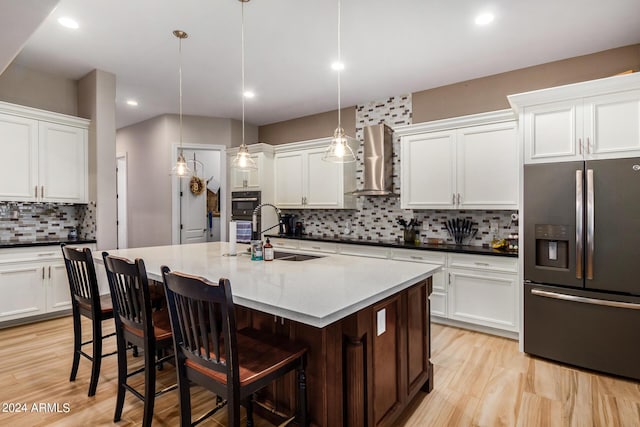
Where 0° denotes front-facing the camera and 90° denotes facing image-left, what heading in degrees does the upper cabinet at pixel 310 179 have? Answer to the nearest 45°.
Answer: approximately 45°

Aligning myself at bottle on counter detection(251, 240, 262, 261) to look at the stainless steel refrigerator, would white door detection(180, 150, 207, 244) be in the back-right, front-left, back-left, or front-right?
back-left

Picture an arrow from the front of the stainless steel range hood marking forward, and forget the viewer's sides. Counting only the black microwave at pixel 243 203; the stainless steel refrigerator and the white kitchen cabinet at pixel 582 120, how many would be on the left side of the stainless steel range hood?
2

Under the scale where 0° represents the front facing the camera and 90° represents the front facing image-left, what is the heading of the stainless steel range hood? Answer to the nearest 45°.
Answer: approximately 45°

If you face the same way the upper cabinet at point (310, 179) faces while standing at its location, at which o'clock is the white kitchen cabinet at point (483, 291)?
The white kitchen cabinet is roughly at 9 o'clock from the upper cabinet.

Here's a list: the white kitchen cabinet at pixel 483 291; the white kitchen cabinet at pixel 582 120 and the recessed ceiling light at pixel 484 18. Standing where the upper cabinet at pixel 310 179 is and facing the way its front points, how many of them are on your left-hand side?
3

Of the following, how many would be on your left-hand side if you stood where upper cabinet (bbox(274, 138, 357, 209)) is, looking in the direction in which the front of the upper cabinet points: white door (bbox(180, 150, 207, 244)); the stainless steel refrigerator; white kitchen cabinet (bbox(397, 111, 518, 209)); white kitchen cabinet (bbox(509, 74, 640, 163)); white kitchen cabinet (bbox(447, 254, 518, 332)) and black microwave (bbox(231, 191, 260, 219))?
4

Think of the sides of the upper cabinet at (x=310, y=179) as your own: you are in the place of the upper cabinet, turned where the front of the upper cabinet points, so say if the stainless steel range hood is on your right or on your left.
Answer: on your left

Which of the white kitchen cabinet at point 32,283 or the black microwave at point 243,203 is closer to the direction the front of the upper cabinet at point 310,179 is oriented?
the white kitchen cabinet
